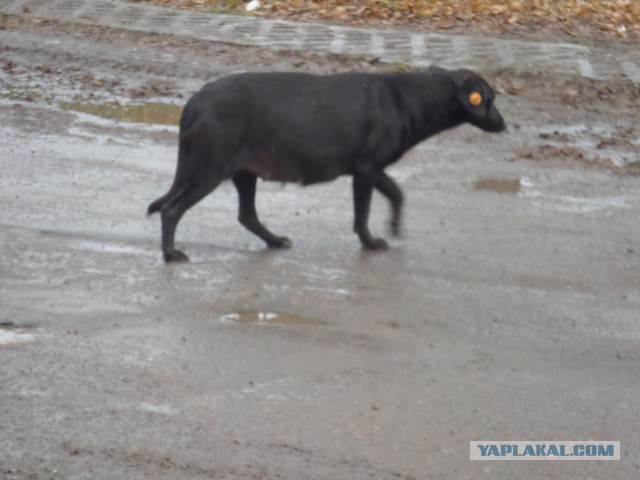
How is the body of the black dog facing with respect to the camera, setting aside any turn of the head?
to the viewer's right
